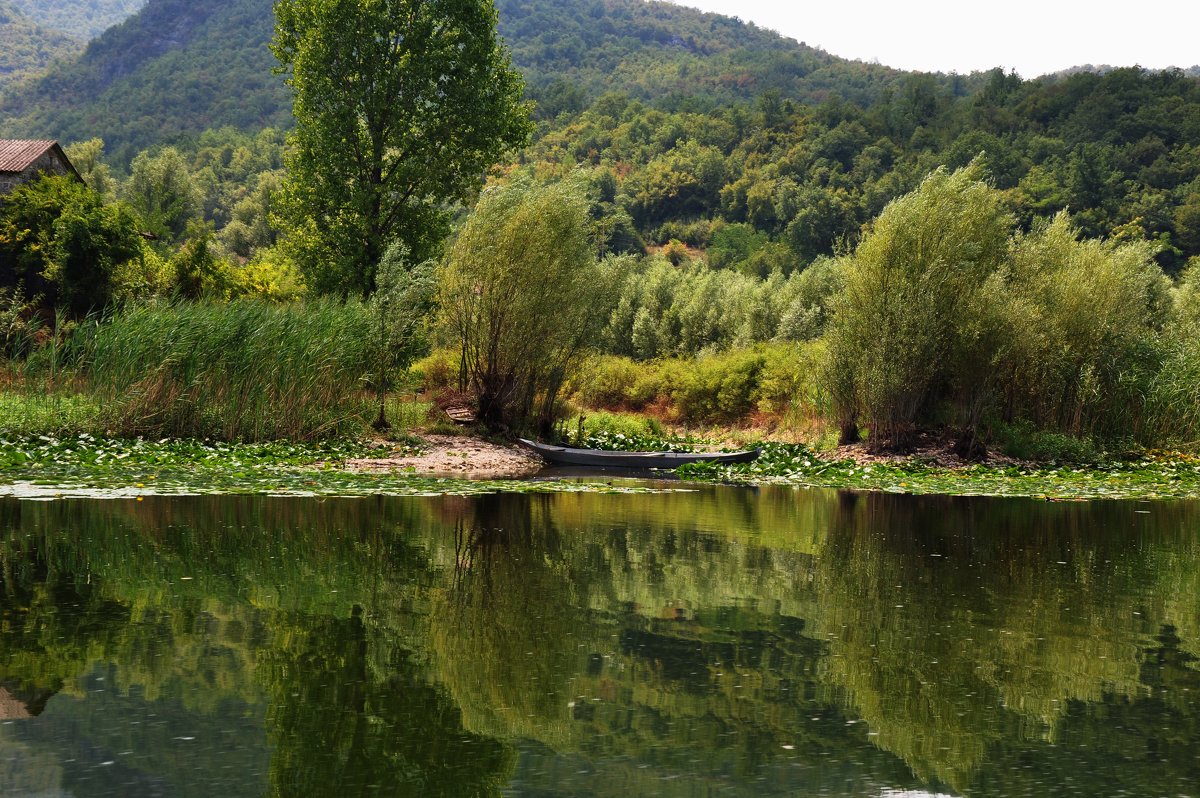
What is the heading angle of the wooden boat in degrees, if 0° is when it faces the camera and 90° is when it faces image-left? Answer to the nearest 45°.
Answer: approximately 90°

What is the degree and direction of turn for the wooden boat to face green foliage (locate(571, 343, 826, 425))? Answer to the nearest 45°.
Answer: approximately 90° to its right

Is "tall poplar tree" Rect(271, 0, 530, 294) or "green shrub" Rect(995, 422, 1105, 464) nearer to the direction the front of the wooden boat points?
the tall poplar tree

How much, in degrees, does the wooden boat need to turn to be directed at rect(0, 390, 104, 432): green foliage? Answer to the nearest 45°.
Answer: approximately 45° to its left

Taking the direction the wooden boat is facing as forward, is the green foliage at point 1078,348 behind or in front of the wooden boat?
behind

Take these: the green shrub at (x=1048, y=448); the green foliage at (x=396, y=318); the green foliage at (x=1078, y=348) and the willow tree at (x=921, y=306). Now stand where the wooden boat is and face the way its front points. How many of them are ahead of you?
1

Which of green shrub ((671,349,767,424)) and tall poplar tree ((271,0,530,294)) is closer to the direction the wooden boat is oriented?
the tall poplar tree

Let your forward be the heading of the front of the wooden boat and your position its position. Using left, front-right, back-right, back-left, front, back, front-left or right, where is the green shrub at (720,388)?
right

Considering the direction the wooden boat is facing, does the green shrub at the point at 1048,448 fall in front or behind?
behind

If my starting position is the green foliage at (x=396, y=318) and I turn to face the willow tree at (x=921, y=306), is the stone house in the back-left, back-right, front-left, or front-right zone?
back-left
